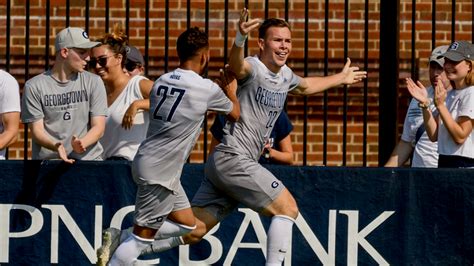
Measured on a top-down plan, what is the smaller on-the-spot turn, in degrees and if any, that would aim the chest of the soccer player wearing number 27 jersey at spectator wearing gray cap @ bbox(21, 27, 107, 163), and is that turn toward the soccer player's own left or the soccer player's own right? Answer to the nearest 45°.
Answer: approximately 90° to the soccer player's own left

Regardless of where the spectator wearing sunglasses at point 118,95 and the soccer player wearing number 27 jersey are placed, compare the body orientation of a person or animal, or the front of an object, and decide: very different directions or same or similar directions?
very different directions

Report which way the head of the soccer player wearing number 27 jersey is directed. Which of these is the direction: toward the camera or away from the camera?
away from the camera

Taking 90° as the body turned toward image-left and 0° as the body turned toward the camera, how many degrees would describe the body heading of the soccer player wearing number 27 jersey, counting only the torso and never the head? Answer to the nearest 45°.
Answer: approximately 225°

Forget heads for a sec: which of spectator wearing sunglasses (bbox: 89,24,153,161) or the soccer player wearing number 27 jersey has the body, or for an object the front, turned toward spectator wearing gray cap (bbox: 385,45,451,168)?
the soccer player wearing number 27 jersey

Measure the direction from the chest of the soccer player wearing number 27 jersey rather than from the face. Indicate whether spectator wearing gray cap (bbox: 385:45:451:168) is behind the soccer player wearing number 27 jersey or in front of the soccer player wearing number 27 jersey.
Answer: in front

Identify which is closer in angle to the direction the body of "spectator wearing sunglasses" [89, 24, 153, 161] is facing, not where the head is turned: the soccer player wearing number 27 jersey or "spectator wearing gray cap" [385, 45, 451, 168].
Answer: the soccer player wearing number 27 jersey

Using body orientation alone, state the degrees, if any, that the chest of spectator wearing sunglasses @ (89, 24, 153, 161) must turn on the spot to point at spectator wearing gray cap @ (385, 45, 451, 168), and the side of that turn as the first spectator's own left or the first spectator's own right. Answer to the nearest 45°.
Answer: approximately 135° to the first spectator's own left

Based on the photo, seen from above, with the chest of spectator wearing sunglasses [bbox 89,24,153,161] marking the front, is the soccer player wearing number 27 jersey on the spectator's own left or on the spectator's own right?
on the spectator's own left

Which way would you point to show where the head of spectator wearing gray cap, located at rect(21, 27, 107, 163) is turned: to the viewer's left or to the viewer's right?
to the viewer's right

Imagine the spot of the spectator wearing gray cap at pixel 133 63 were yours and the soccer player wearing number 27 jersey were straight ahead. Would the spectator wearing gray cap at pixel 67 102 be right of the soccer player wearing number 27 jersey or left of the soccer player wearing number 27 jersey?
right
